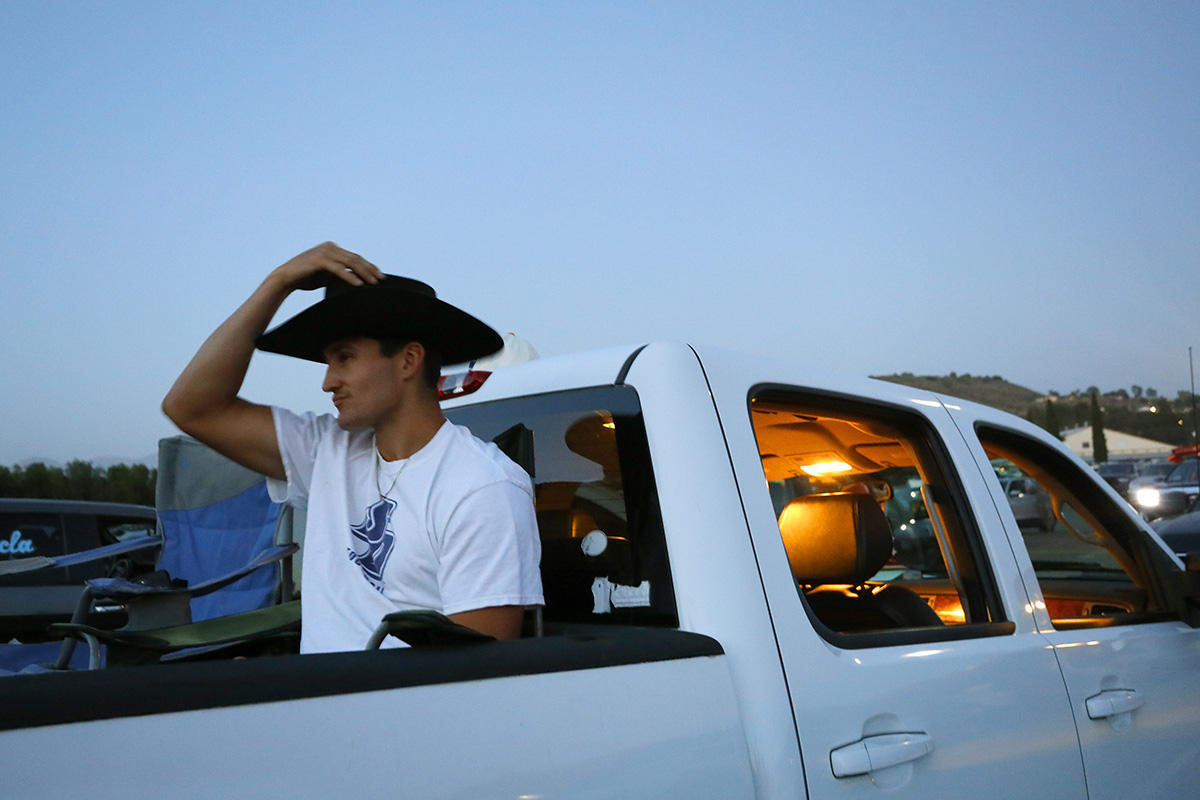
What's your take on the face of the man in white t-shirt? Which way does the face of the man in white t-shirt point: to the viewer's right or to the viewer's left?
to the viewer's left

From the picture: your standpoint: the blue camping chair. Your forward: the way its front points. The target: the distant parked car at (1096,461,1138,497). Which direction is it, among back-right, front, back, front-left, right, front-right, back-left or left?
back

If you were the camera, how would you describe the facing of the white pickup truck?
facing away from the viewer and to the right of the viewer

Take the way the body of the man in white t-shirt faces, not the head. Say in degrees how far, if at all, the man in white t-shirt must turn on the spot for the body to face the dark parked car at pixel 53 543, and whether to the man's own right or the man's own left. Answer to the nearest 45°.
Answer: approximately 135° to the man's own right

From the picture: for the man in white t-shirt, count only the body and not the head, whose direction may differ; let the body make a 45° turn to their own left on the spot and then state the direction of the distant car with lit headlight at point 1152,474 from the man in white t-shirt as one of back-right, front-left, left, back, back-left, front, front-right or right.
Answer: back-left

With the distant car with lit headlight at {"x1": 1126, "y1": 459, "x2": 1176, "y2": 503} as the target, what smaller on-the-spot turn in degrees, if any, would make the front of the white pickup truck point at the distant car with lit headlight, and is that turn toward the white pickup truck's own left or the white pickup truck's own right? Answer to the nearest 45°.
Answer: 0° — it already faces it

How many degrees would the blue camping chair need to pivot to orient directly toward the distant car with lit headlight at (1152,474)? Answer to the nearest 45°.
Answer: approximately 180°

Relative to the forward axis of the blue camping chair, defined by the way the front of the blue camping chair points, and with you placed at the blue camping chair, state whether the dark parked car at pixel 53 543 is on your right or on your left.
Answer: on your right

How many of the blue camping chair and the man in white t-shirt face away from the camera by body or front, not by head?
0

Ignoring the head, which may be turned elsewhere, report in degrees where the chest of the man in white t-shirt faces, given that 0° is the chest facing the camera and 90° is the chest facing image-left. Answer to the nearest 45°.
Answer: approximately 45°
